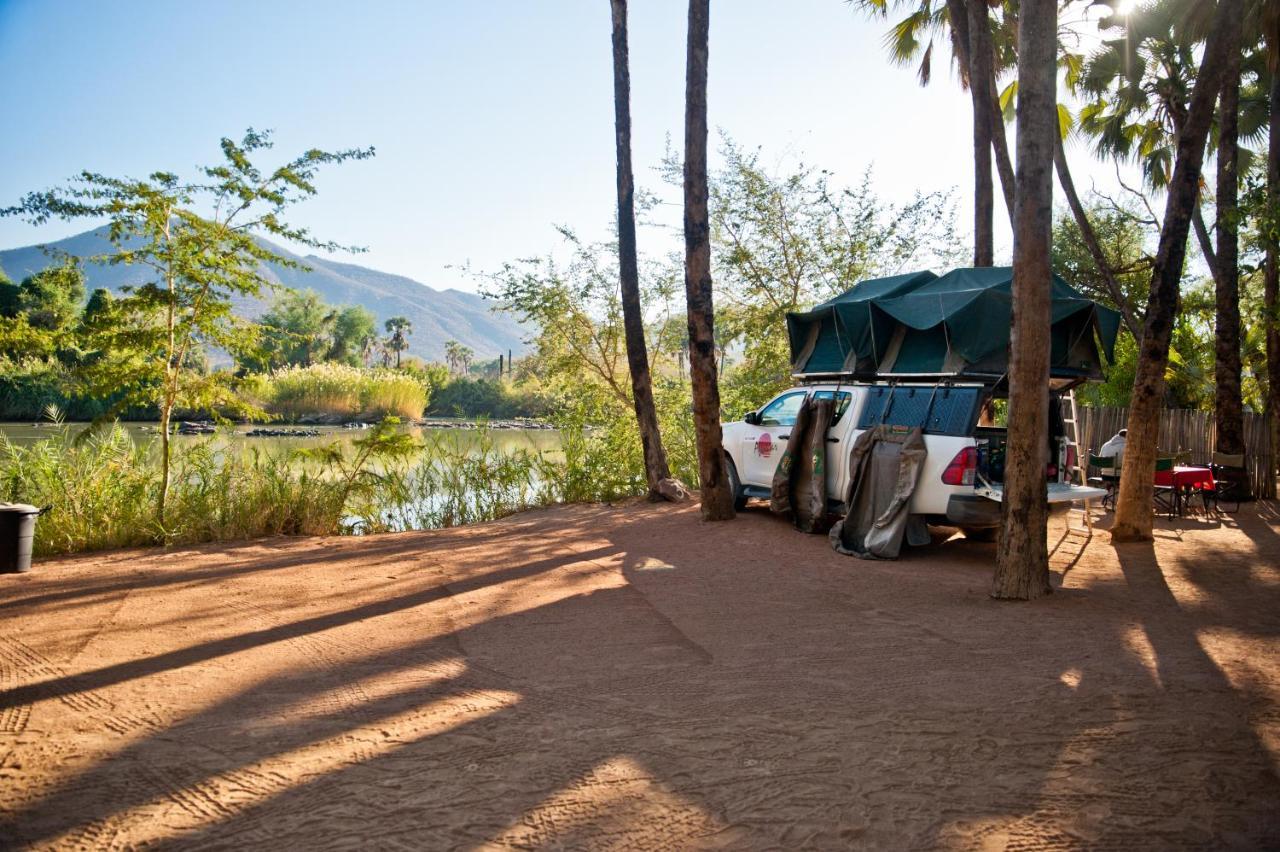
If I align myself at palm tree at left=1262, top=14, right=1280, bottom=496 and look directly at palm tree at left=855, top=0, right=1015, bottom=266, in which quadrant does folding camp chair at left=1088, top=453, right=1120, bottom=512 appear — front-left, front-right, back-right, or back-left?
front-left

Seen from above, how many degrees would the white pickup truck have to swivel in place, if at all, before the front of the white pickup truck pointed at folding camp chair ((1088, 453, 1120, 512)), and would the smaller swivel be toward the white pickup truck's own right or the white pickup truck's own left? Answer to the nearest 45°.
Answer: approximately 90° to the white pickup truck's own right

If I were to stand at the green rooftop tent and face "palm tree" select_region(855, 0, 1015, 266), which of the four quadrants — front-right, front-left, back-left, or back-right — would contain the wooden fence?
front-right

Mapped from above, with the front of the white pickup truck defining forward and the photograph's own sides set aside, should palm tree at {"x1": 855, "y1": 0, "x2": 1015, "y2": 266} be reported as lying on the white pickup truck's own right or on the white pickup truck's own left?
on the white pickup truck's own right

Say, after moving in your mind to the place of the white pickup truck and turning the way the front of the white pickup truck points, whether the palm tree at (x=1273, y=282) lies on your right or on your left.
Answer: on your right

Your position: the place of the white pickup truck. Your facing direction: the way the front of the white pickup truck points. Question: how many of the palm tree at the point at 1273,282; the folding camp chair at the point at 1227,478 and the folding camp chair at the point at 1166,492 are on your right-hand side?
3

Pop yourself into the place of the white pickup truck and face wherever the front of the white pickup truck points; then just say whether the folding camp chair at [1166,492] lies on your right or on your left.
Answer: on your right

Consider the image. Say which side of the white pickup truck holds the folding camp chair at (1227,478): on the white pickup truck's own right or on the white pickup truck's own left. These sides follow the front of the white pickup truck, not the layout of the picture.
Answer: on the white pickup truck's own right

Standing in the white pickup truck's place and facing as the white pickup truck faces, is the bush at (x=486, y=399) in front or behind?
in front

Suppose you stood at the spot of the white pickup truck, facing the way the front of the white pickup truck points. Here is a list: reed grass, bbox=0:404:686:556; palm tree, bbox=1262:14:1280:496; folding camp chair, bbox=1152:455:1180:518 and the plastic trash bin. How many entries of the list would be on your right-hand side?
2

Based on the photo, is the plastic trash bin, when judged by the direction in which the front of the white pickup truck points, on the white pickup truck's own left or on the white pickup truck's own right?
on the white pickup truck's own left

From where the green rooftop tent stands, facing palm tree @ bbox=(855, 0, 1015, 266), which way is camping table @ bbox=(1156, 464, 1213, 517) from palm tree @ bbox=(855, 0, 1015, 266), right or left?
right

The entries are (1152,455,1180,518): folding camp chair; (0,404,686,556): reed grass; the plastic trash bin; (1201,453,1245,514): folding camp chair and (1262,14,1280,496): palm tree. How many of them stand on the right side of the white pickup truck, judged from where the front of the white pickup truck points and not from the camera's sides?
3

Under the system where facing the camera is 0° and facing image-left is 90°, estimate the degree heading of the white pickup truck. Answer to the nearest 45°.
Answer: approximately 135°

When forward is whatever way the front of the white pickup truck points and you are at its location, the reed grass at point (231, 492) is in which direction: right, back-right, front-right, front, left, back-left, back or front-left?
front-left
